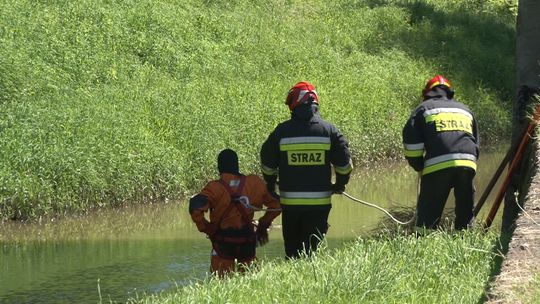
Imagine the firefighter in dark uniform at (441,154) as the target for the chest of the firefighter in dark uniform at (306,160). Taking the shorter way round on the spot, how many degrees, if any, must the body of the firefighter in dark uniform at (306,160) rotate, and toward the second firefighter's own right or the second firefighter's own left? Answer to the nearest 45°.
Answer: approximately 90° to the second firefighter's own right

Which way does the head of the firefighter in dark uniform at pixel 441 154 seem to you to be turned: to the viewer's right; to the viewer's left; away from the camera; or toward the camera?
away from the camera

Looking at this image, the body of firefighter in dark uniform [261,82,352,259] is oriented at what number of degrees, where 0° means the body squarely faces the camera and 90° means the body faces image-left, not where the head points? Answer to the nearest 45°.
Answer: approximately 180°

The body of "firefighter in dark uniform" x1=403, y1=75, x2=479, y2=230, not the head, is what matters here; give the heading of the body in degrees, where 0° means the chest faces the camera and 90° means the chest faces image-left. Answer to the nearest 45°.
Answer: approximately 135°

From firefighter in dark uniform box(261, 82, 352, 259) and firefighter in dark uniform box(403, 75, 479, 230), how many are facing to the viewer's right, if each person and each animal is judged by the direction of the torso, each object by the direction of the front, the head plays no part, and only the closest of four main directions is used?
0

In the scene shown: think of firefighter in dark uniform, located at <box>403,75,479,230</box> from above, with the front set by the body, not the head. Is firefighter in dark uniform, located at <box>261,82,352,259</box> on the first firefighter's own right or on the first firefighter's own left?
on the first firefighter's own left
